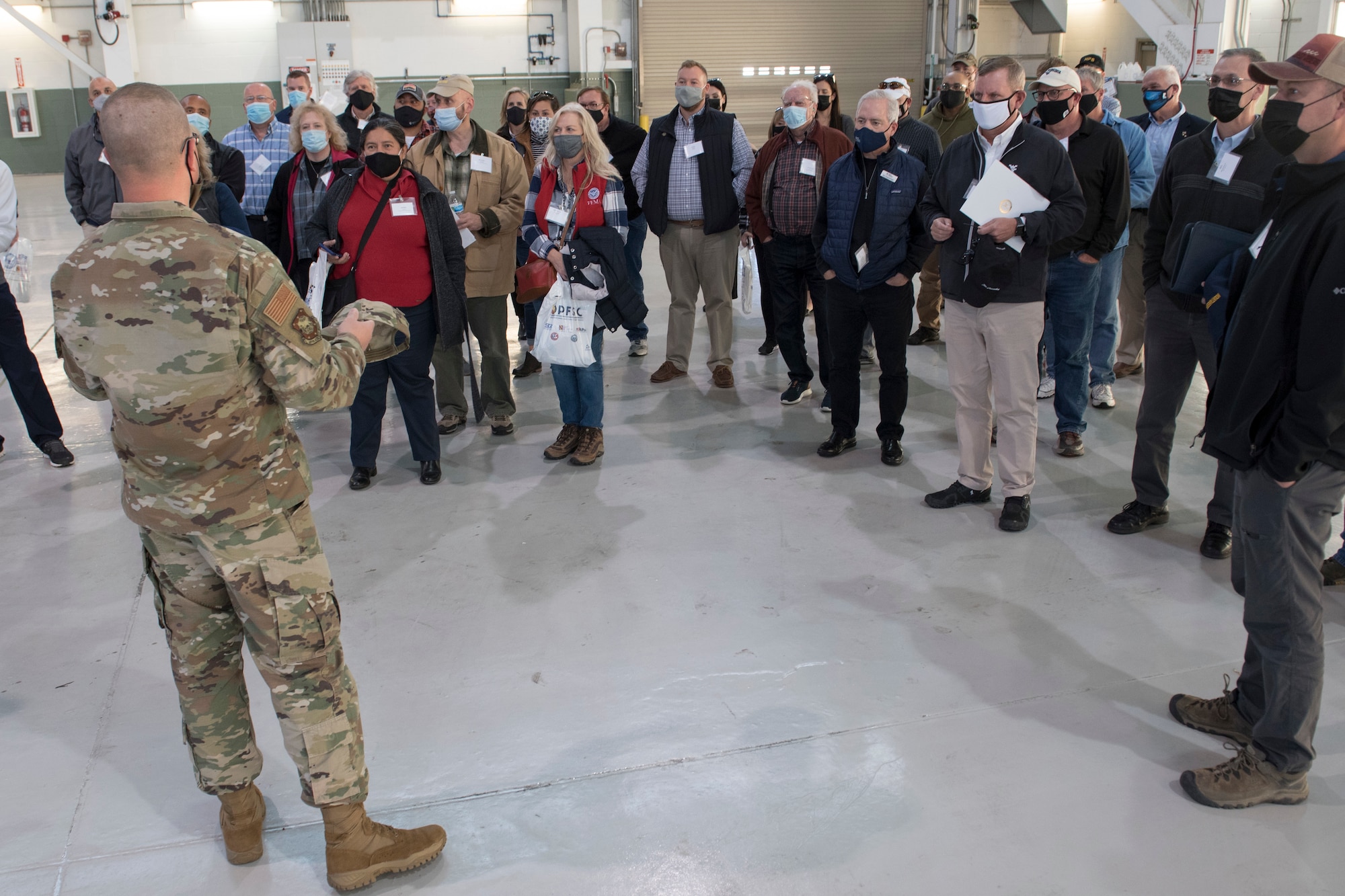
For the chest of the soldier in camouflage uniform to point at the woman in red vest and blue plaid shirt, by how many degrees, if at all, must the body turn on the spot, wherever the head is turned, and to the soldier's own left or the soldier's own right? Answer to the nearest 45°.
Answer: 0° — they already face them

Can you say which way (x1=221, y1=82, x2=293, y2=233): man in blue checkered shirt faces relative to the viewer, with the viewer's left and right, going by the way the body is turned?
facing the viewer

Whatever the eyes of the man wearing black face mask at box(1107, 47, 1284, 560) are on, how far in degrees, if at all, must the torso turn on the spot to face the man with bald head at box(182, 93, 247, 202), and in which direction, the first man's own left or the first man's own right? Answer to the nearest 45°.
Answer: approximately 45° to the first man's own right

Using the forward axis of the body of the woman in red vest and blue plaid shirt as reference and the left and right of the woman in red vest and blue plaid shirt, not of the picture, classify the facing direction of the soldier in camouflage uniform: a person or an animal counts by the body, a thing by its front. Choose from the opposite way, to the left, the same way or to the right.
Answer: the opposite way

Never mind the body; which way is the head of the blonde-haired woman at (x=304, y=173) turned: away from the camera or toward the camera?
toward the camera

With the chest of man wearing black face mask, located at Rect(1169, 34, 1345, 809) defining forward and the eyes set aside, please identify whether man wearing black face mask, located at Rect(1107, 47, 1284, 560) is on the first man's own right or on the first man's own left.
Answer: on the first man's own right

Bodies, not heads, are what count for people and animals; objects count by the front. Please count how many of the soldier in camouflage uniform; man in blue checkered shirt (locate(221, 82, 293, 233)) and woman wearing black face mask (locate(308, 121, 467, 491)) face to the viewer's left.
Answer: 0

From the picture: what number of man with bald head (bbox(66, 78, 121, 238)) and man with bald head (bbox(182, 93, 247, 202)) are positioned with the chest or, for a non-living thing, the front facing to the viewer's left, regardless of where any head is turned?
0

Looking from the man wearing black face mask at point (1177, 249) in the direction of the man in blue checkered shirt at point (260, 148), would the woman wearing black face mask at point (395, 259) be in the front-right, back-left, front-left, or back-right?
front-left

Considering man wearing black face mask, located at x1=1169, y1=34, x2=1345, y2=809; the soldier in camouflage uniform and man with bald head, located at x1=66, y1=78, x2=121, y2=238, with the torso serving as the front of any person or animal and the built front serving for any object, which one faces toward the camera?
the man with bald head

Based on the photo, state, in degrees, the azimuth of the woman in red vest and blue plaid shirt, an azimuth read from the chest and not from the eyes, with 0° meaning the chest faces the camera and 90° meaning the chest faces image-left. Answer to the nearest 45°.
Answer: approximately 45°

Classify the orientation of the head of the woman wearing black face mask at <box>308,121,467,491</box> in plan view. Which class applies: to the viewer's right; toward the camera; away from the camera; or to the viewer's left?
toward the camera

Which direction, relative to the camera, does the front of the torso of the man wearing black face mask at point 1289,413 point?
to the viewer's left

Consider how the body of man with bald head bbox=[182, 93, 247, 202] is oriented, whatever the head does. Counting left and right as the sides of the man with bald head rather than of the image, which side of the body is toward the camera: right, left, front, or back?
front

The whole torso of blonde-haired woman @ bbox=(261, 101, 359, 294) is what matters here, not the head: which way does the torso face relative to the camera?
toward the camera

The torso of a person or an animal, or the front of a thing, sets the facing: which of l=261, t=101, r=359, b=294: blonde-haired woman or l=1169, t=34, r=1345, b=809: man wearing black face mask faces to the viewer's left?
the man wearing black face mask

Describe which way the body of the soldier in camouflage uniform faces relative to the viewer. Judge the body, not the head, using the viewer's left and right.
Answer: facing away from the viewer and to the right of the viewer

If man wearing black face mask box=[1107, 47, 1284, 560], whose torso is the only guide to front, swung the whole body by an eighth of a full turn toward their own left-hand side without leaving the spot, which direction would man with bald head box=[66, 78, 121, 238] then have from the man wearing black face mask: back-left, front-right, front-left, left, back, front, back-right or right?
right

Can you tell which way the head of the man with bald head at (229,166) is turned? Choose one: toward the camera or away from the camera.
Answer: toward the camera

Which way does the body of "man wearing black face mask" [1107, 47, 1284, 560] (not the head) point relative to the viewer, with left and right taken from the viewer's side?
facing the viewer and to the left of the viewer
